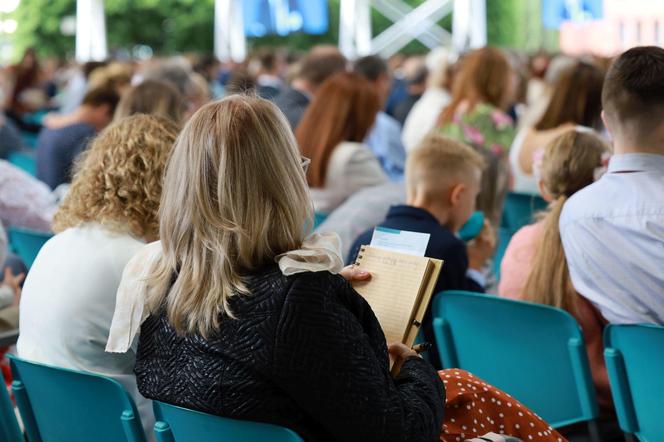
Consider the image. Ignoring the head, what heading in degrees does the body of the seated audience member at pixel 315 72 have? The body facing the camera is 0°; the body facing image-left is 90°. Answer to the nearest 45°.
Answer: approximately 225°

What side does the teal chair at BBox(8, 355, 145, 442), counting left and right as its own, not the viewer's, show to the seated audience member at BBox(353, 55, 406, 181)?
front

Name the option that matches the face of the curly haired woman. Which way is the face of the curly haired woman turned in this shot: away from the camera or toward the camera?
away from the camera

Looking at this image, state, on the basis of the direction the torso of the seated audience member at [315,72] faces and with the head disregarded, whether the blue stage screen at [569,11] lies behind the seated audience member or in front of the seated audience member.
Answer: in front

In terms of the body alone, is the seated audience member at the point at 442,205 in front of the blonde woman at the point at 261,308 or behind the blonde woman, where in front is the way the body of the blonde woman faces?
in front

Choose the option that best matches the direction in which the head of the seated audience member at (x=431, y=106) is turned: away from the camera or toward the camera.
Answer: away from the camera

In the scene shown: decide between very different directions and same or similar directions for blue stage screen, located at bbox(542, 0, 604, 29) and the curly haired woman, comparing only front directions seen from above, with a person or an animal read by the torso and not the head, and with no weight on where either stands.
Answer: very different directions

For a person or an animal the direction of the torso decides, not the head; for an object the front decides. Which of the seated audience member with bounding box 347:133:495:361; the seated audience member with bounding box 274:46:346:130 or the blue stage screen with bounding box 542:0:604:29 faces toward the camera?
the blue stage screen

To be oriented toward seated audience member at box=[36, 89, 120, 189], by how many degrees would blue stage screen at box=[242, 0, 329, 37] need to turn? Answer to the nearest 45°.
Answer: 0° — it already faces them

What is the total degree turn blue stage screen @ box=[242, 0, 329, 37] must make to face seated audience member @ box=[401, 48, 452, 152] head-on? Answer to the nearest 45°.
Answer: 0° — it already faces them

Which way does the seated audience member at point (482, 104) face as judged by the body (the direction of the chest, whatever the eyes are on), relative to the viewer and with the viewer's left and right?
facing away from the viewer and to the right of the viewer

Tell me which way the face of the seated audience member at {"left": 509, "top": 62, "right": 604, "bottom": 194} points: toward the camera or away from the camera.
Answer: away from the camera

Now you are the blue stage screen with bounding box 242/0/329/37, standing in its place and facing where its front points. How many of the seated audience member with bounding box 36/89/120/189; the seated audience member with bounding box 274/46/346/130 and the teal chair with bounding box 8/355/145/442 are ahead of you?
3
